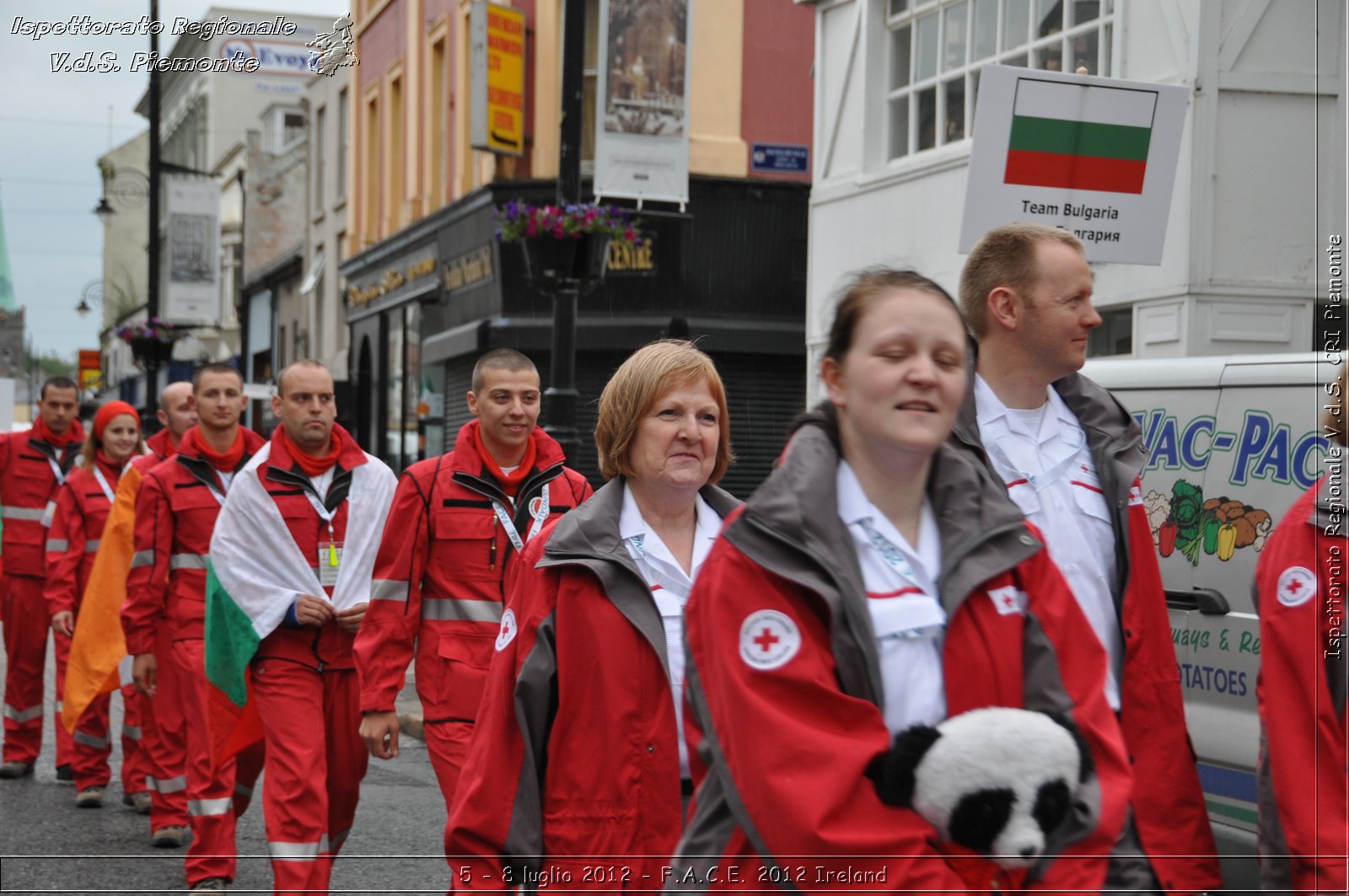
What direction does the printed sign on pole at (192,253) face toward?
toward the camera

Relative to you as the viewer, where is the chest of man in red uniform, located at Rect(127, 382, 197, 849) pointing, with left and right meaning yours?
facing the viewer and to the right of the viewer

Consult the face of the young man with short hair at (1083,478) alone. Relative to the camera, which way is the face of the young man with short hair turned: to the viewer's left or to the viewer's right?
to the viewer's right

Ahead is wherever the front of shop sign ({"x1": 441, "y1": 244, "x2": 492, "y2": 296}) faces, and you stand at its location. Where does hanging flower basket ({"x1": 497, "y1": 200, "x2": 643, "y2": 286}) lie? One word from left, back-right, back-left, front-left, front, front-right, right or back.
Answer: front-left

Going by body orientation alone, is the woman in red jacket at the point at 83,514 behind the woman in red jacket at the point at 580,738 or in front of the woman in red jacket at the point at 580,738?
behind

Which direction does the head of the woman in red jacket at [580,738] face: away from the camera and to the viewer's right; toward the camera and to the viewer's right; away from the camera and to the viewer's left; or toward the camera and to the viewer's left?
toward the camera and to the viewer's right

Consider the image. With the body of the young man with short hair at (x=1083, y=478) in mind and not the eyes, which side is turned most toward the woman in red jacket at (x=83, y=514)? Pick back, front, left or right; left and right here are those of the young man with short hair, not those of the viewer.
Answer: back

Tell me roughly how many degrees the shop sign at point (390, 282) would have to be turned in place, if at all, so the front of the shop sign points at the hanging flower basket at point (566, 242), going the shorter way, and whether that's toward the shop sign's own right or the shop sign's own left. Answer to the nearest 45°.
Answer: approximately 45° to the shop sign's own left

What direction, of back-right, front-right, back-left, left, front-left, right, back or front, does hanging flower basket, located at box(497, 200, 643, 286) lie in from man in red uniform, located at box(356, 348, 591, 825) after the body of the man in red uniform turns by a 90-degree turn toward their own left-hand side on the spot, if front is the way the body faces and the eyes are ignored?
front-left

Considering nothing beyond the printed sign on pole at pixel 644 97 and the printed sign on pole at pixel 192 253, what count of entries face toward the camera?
2

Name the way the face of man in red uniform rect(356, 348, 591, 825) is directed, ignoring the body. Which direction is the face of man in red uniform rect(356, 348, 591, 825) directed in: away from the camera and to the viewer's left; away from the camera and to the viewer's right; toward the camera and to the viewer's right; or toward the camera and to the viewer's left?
toward the camera and to the viewer's right

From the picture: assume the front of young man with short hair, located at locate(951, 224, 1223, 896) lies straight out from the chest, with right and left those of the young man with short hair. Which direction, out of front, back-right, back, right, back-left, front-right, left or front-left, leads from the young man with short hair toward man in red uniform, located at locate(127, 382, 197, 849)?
back

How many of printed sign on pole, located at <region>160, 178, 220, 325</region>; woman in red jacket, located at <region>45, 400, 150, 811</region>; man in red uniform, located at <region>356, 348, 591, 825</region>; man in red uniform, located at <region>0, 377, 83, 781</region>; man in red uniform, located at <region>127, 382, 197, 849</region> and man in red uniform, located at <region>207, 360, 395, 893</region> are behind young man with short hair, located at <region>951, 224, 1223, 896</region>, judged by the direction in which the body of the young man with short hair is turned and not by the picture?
6

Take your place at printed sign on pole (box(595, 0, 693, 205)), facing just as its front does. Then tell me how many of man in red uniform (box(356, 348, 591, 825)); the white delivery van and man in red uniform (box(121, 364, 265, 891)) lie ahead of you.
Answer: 3
